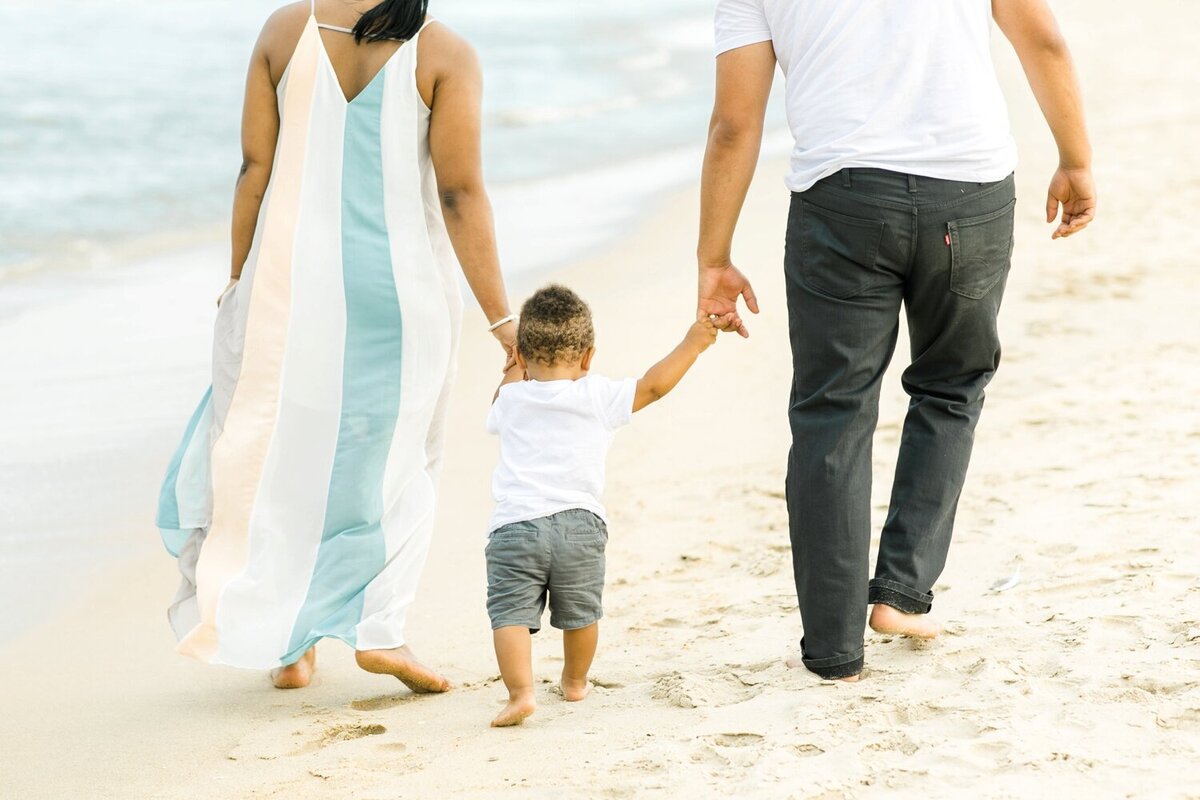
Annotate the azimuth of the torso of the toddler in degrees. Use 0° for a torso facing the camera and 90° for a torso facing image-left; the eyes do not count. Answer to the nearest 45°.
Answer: approximately 180°

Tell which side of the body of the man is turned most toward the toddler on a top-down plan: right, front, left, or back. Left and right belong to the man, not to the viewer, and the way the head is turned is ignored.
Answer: left

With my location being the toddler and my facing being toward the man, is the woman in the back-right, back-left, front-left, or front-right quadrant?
back-left

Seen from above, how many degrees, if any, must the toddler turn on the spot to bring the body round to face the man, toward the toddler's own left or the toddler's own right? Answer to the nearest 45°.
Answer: approximately 90° to the toddler's own right

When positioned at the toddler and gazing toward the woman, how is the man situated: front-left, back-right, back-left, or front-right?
back-right

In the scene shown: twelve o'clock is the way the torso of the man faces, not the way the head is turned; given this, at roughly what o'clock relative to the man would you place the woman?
The woman is roughly at 9 o'clock from the man.

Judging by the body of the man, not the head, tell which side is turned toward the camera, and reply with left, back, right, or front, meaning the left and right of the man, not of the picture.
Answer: back

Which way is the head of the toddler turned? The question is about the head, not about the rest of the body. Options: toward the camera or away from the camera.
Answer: away from the camera

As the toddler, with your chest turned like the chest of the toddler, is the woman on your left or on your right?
on your left

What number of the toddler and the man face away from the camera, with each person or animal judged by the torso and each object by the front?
2
